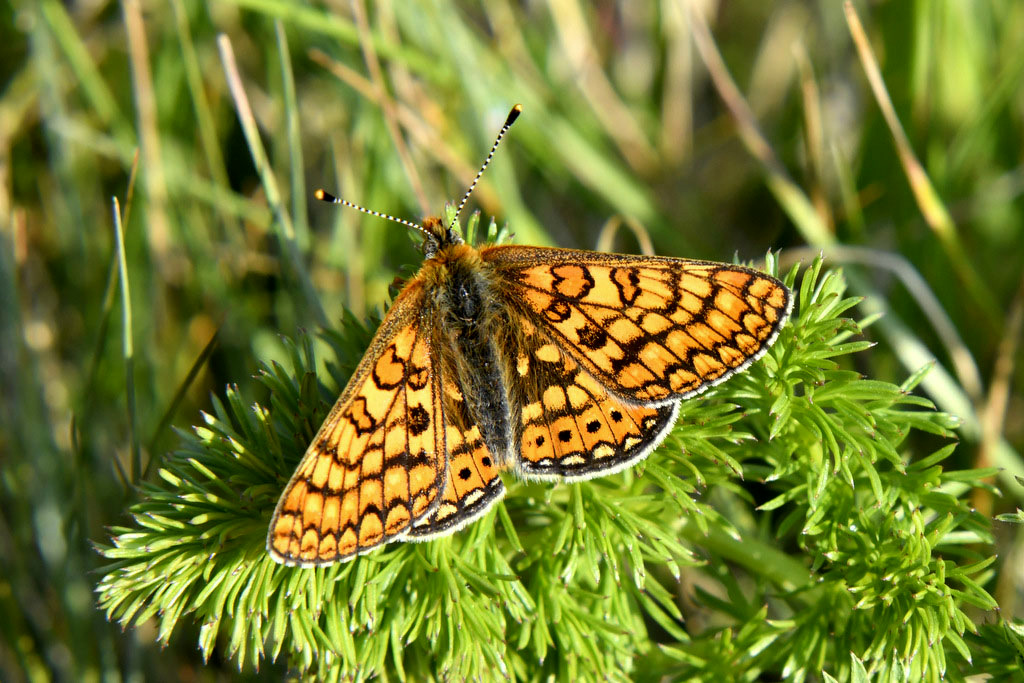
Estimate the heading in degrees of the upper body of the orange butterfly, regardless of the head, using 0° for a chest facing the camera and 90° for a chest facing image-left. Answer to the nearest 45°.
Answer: approximately 180°
